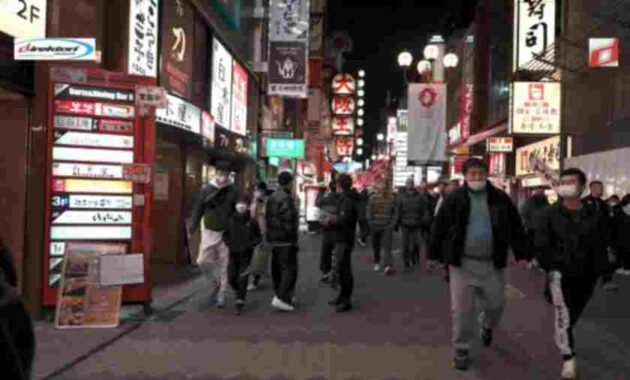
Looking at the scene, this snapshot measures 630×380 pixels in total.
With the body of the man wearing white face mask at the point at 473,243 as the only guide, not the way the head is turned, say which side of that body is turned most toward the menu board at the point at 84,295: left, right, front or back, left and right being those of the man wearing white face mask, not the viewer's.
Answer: right

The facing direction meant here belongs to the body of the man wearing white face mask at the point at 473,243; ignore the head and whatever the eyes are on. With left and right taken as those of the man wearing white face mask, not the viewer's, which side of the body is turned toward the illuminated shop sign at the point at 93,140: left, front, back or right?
right

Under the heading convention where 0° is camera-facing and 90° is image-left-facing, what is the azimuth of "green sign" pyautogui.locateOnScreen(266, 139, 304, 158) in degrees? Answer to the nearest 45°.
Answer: approximately 0°

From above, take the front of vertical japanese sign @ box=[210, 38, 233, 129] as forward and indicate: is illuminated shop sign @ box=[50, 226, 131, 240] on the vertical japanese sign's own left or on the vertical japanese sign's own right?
on the vertical japanese sign's own right
